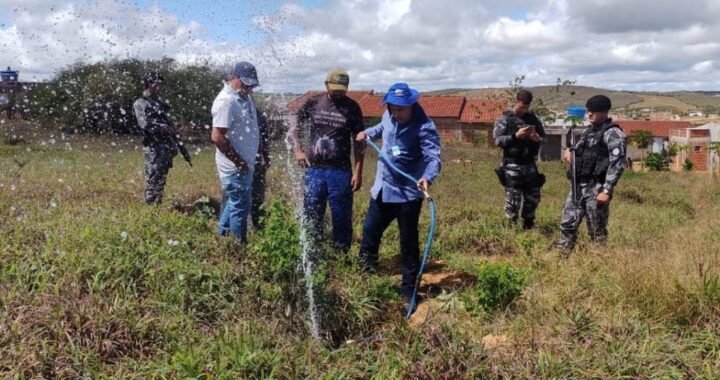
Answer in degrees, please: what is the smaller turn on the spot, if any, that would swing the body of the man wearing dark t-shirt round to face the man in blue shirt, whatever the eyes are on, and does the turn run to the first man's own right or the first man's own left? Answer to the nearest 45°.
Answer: approximately 45° to the first man's own left

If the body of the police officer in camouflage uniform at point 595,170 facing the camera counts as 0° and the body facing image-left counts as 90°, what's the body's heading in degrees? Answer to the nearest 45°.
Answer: approximately 45°

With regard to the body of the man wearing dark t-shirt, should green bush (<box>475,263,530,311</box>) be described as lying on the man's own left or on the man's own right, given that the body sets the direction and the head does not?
on the man's own left

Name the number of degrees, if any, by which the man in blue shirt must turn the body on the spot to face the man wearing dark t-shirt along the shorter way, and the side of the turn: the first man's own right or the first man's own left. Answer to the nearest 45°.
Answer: approximately 90° to the first man's own right

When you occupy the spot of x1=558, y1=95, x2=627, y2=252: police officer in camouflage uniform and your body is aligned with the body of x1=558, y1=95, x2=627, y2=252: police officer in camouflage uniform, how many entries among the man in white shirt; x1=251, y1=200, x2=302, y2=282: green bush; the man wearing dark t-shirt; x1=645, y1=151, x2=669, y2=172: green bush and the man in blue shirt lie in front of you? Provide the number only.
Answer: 4

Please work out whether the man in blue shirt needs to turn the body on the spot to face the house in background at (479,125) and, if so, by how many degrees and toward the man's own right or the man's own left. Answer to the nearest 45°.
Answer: approximately 135° to the man's own right

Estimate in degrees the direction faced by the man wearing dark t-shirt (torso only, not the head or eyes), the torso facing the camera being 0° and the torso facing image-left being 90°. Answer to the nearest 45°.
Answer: approximately 0°

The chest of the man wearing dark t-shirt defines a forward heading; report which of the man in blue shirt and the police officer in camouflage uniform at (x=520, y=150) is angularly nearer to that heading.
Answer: the man in blue shirt

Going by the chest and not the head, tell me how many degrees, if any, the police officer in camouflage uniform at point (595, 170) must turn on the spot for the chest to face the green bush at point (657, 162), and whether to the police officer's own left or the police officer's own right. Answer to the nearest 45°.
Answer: approximately 135° to the police officer's own right
